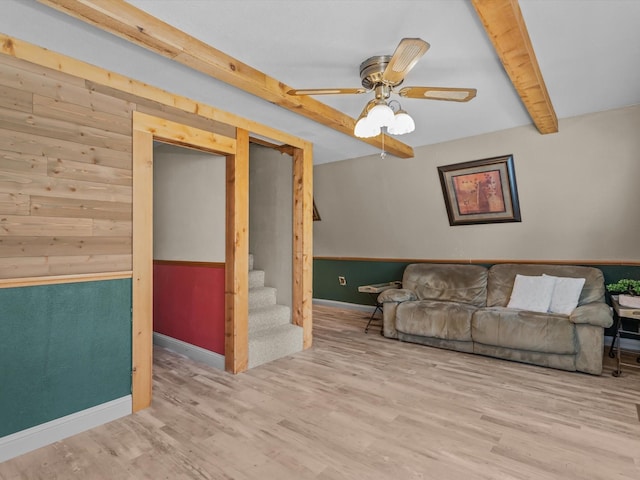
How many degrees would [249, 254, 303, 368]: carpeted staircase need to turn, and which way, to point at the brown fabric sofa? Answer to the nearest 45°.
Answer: approximately 45° to its left

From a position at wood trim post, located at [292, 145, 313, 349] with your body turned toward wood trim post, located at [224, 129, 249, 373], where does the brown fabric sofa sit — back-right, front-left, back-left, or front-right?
back-left

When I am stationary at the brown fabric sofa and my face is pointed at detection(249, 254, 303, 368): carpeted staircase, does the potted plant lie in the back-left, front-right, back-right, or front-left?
back-left

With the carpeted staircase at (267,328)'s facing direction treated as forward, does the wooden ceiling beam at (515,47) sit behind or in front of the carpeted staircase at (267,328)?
in front

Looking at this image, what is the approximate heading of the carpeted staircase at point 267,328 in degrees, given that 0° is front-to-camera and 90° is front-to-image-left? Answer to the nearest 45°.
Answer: approximately 315°

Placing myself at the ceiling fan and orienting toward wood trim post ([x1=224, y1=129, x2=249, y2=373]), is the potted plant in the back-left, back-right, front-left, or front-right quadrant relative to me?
back-right
